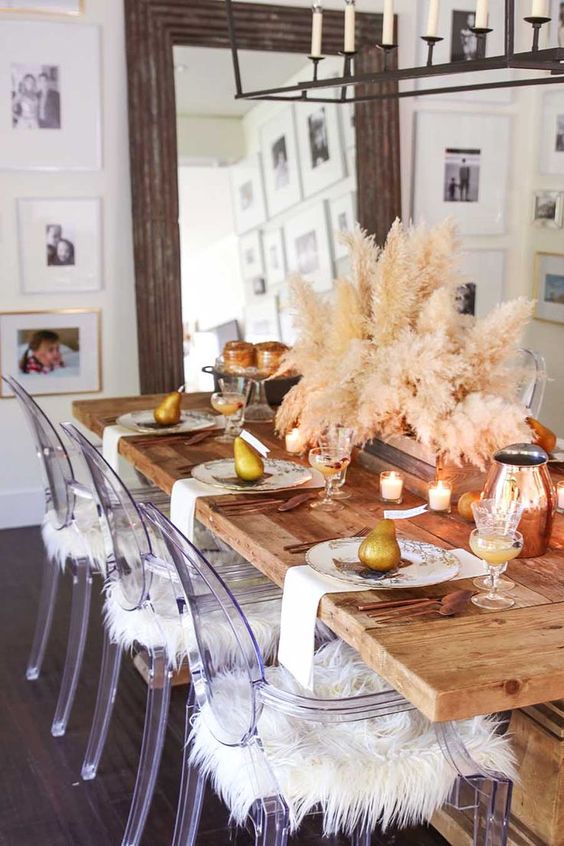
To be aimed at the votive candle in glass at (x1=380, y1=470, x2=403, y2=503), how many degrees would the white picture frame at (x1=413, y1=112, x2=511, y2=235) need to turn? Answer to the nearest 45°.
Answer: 0° — it already faces it

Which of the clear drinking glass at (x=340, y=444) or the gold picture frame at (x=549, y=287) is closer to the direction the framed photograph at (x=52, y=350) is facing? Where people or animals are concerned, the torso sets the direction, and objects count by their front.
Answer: the clear drinking glass

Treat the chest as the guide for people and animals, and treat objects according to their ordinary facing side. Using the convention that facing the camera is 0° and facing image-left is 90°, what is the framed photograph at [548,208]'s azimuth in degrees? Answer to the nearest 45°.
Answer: approximately 45°

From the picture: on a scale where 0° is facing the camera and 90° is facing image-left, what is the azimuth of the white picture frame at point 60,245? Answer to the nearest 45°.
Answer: approximately 0°

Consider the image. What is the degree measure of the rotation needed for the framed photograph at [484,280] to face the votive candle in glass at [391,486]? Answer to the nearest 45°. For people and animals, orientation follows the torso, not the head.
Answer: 0° — it already faces it

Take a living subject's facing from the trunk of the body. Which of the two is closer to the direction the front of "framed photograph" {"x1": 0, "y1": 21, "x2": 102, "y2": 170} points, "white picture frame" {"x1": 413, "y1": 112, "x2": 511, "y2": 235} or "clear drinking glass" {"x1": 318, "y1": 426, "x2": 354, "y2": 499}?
the clear drinking glass
